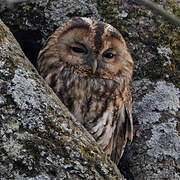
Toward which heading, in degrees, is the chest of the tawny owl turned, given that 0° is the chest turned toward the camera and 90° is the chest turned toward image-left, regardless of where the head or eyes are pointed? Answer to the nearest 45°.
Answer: approximately 0°
